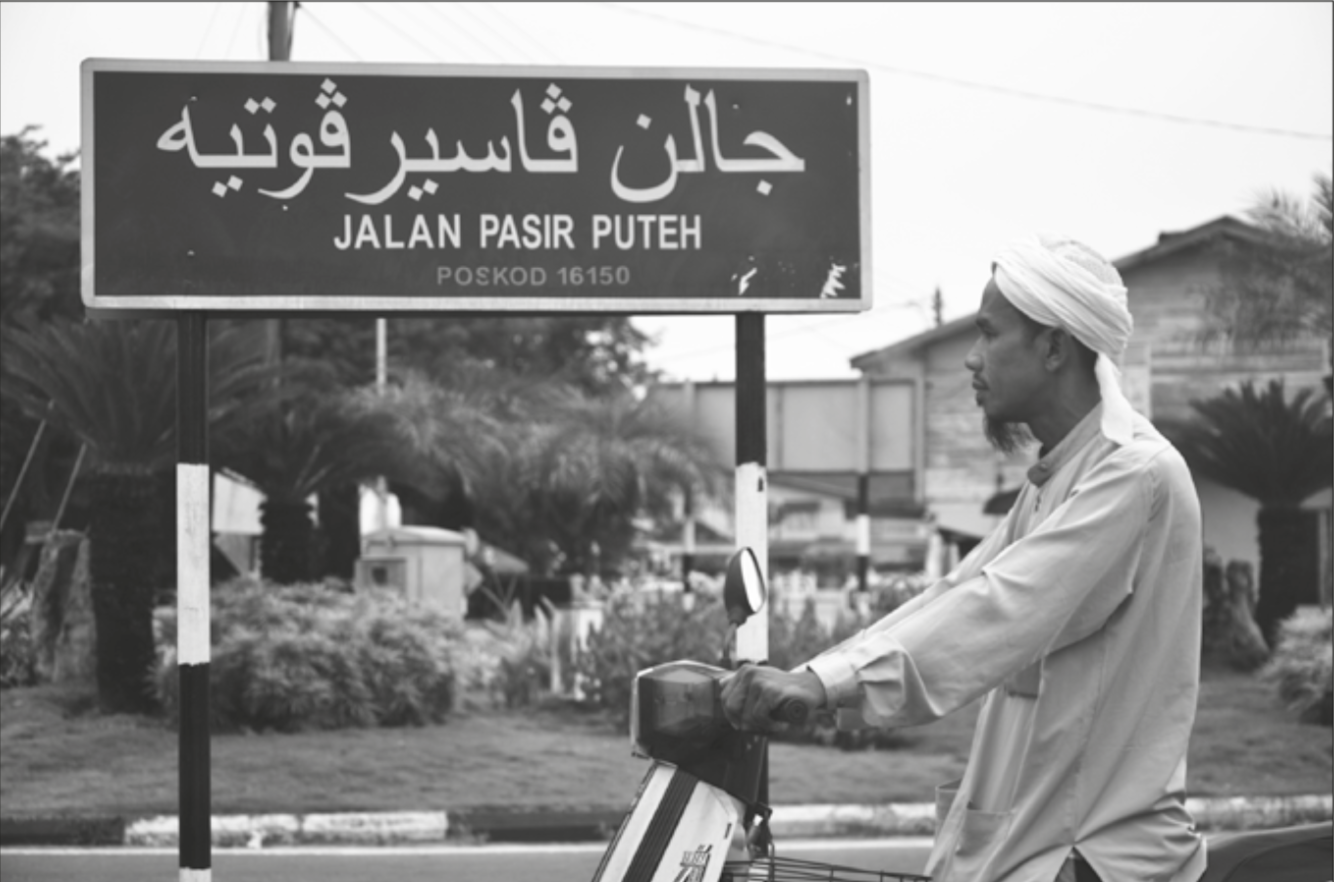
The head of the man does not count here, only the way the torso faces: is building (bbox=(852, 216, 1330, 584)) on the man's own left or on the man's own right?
on the man's own right

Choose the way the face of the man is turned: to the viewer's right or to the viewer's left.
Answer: to the viewer's left

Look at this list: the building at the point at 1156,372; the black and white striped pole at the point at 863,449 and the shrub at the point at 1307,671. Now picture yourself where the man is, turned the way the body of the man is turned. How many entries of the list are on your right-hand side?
3

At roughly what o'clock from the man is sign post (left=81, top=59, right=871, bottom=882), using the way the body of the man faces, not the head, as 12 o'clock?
The sign post is roughly at 2 o'clock from the man.

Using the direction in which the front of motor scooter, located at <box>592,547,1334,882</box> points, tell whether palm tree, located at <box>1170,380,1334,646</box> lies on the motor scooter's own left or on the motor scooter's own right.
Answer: on the motor scooter's own right

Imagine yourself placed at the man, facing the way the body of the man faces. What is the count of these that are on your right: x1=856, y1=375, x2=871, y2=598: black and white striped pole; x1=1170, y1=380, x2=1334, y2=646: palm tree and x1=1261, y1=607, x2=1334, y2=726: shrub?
3

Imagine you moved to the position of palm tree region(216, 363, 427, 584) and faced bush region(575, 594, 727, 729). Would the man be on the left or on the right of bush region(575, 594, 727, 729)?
right

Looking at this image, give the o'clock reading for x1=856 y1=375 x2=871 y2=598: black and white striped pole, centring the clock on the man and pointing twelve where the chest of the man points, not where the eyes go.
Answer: The black and white striped pole is roughly at 3 o'clock from the man.

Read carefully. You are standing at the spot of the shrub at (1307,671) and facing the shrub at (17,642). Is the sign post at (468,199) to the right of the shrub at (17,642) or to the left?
left

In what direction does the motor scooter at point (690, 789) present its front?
to the viewer's left

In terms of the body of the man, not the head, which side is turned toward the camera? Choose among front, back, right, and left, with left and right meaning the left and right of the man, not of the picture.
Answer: left

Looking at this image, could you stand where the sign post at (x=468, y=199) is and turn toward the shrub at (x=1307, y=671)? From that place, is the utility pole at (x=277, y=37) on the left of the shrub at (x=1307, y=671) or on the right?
left

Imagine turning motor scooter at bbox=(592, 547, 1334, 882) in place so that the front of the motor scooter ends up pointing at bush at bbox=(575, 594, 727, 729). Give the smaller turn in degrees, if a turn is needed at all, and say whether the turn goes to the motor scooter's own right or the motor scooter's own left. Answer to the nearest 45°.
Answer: approximately 90° to the motor scooter's own right
